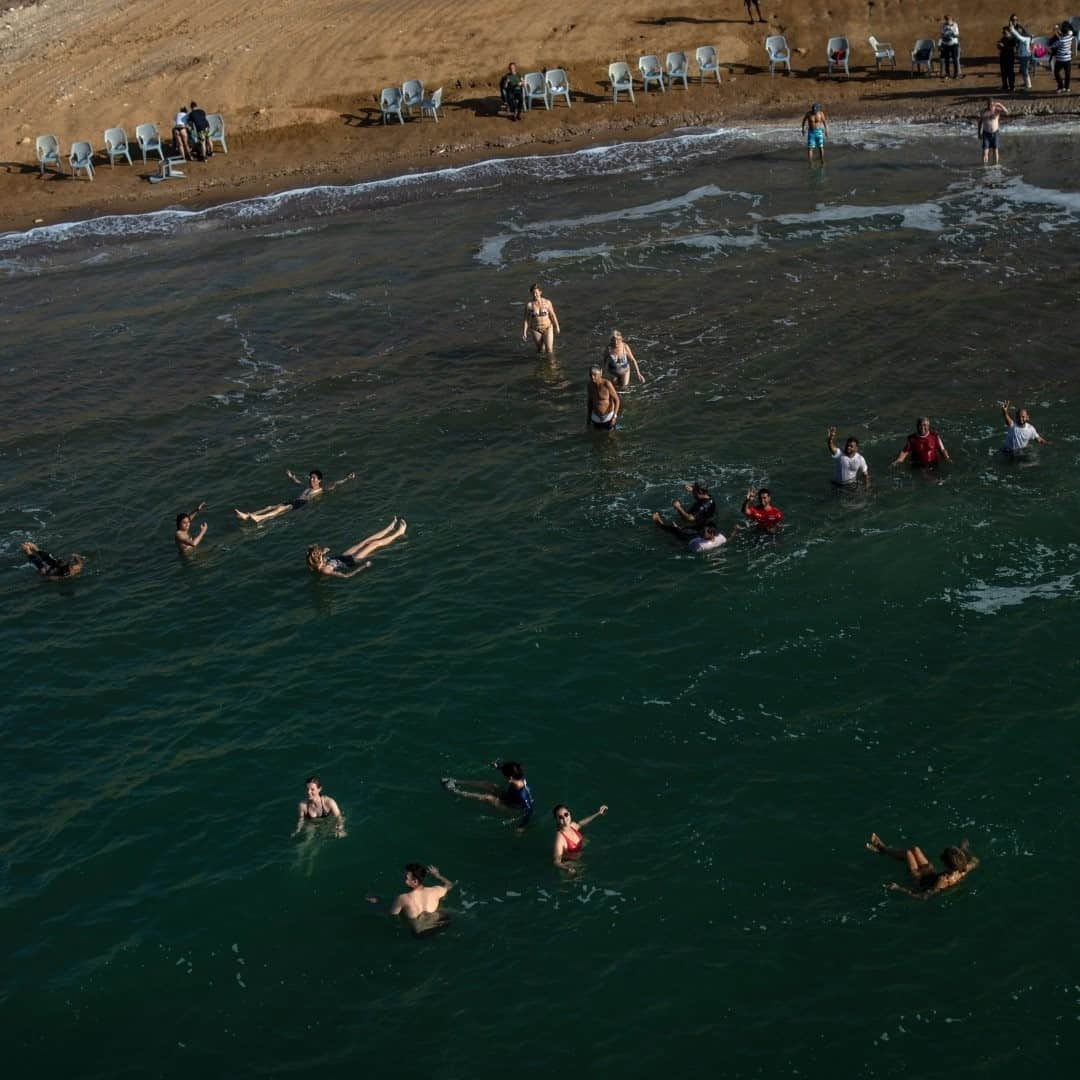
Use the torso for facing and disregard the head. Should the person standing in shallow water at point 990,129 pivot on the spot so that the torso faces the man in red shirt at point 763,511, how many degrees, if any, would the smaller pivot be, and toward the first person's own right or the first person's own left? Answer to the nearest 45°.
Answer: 0° — they already face them

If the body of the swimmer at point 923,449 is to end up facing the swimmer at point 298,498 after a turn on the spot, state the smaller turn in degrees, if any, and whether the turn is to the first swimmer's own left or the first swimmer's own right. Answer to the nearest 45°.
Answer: approximately 90° to the first swimmer's own right

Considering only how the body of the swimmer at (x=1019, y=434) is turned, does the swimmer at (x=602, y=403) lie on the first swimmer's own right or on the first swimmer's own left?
on the first swimmer's own right

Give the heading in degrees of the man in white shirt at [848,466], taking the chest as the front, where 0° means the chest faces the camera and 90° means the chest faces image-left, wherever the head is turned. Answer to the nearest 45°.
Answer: approximately 0°

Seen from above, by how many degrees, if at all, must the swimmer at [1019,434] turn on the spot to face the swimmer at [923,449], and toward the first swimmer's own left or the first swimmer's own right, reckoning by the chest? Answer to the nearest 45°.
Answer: approximately 90° to the first swimmer's own right

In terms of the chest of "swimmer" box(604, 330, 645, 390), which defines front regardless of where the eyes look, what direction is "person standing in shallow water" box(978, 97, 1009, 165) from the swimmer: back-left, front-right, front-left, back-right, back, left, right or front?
back-left
